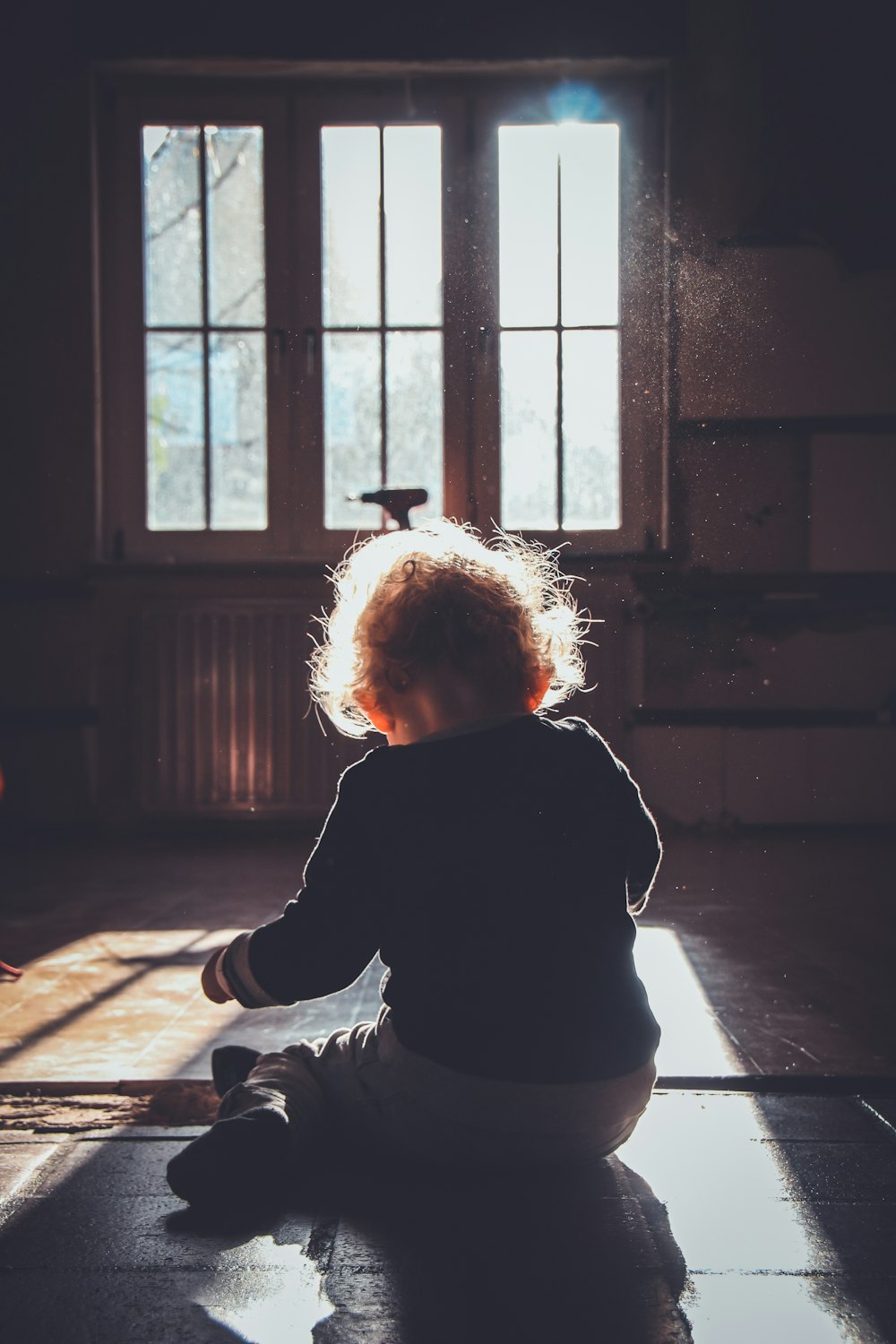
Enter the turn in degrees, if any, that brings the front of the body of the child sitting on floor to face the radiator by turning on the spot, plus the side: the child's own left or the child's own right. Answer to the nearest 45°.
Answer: approximately 45° to the child's own right

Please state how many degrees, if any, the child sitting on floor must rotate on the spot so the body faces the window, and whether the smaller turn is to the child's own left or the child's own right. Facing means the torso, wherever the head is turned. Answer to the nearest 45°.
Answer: approximately 45° to the child's own right

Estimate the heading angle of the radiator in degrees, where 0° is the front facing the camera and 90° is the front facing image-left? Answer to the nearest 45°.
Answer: approximately 0°

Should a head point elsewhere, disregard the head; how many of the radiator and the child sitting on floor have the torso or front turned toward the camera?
1

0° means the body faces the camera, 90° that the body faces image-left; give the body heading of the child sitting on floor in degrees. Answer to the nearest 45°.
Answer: approximately 135°

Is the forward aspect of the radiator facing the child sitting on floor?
yes
